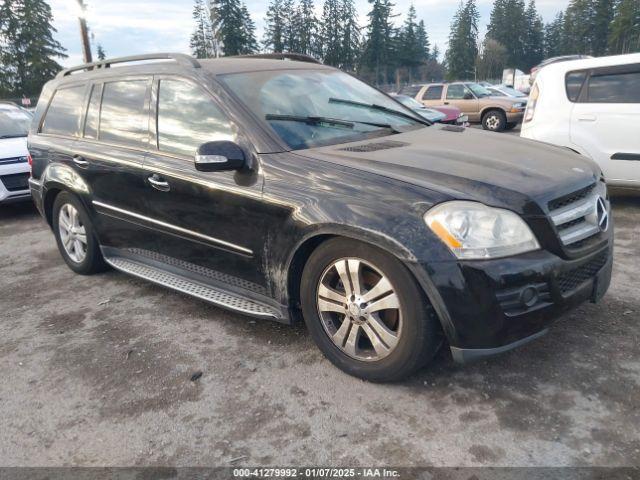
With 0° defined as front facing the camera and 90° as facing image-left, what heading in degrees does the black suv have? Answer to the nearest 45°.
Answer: approximately 315°

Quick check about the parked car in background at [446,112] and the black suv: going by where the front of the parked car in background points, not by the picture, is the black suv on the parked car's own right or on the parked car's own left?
on the parked car's own right

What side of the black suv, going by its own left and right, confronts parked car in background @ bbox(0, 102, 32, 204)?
back

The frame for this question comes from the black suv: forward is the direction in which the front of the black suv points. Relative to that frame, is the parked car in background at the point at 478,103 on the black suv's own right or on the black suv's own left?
on the black suv's own left

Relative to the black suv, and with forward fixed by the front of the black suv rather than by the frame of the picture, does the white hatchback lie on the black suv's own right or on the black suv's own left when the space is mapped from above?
on the black suv's own left

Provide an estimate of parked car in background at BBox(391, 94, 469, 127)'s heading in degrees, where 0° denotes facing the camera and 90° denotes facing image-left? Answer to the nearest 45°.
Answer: approximately 315°
